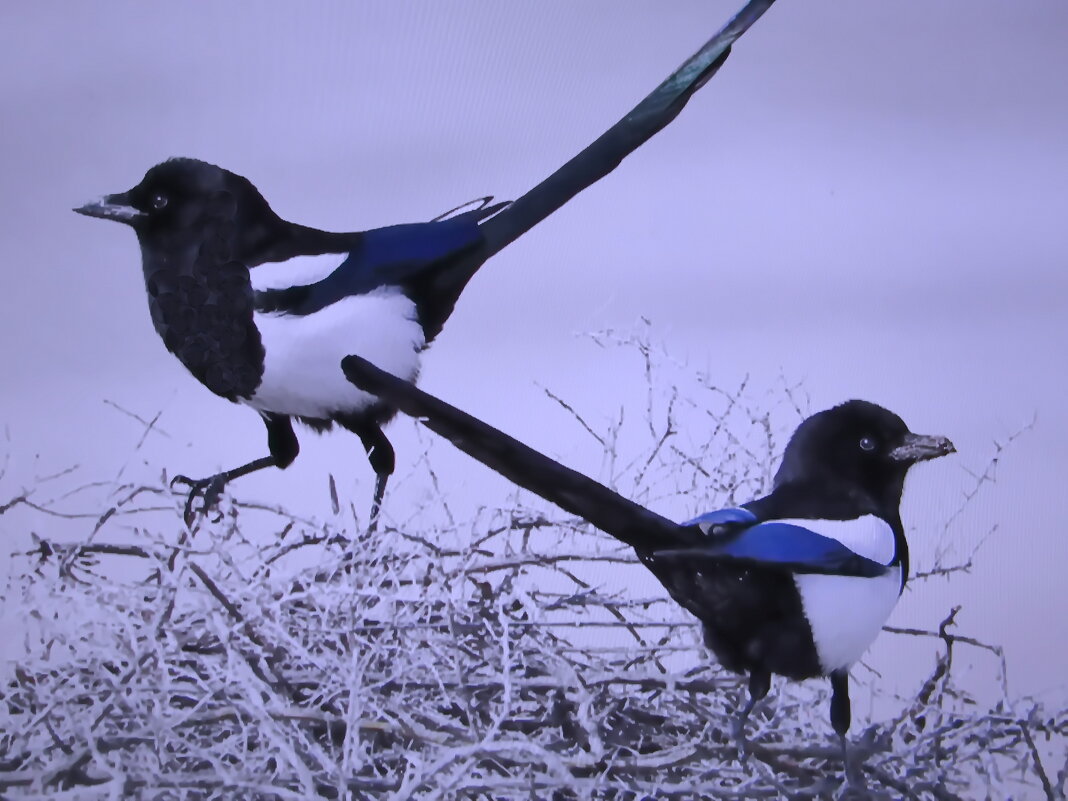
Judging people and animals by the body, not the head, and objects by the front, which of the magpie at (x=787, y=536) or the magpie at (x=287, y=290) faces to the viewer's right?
the magpie at (x=787, y=536)

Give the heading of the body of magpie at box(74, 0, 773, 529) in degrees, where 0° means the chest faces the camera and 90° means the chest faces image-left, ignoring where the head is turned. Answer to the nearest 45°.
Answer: approximately 90°

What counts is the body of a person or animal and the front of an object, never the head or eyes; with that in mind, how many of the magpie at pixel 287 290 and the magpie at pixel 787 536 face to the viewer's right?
1

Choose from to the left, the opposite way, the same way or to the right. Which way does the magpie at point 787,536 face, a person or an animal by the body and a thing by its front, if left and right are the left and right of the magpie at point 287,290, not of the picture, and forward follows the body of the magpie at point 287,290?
the opposite way

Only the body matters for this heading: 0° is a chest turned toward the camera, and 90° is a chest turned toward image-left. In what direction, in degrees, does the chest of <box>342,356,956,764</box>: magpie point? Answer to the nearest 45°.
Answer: approximately 270°

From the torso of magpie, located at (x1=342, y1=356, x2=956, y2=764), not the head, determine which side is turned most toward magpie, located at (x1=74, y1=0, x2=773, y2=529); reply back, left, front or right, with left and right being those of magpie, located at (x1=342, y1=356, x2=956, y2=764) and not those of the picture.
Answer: back
